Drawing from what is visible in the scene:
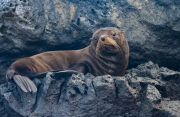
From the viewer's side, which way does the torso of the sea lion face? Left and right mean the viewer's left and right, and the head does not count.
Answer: facing to the right of the viewer
